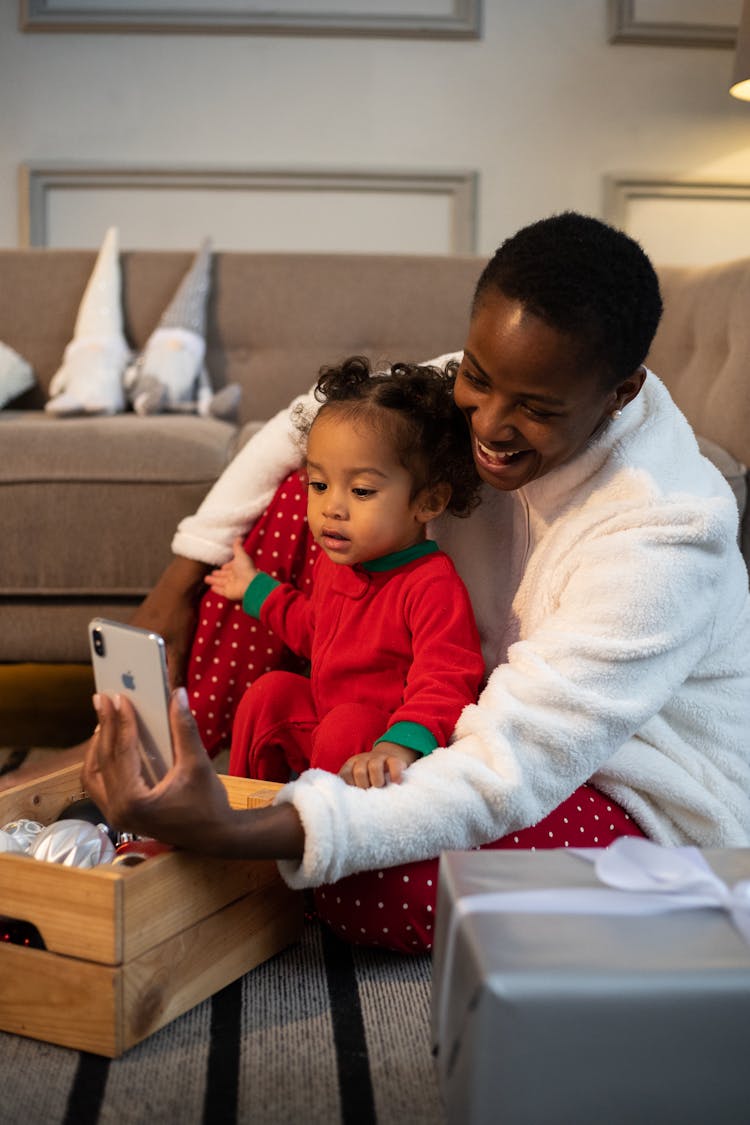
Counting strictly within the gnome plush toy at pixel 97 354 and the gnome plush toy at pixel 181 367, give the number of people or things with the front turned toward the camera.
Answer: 2

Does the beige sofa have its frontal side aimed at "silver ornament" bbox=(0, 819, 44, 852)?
yes

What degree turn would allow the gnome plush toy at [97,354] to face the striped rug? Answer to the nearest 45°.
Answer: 0° — it already faces it

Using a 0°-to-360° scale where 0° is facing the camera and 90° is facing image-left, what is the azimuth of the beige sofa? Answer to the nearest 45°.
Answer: approximately 0°
